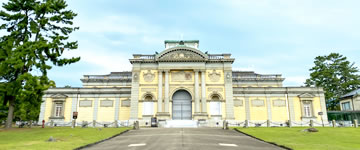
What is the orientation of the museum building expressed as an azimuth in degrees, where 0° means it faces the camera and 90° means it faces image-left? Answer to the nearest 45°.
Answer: approximately 0°

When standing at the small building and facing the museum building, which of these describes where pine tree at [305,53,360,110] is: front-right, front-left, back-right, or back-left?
back-right

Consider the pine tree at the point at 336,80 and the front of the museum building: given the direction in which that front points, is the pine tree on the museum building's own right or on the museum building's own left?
on the museum building's own left

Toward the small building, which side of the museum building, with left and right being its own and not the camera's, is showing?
left
